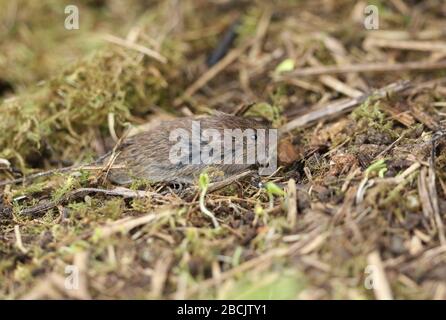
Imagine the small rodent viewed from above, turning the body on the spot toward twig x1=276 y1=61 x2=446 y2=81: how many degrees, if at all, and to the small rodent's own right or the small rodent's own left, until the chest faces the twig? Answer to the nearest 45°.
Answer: approximately 45° to the small rodent's own left

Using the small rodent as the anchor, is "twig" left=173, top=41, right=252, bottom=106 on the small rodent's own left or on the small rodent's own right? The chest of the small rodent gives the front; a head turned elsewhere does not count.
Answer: on the small rodent's own left

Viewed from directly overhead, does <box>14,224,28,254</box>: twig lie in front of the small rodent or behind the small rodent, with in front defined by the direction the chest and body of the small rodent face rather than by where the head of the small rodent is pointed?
behind

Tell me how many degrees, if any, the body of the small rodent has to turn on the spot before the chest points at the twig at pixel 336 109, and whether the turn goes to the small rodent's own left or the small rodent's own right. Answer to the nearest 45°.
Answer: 0° — it already faces it

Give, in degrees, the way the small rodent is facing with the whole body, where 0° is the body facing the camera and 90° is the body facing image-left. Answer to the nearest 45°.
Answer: approximately 270°

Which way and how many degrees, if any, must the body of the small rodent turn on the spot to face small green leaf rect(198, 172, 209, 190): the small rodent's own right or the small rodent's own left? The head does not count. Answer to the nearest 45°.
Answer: approximately 90° to the small rodent's own right

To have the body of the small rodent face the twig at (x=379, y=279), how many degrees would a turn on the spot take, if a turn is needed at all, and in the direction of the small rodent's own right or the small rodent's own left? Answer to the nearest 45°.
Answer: approximately 45° to the small rodent's own right

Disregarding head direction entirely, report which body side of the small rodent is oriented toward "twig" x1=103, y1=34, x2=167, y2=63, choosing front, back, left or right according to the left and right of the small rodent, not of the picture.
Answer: left
